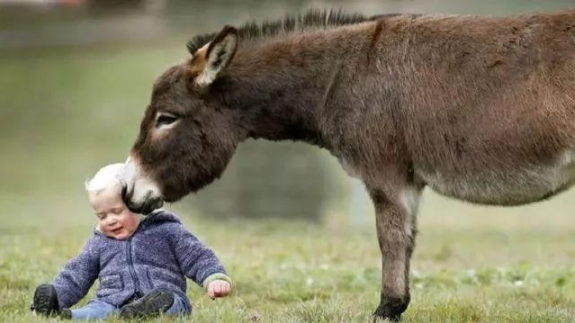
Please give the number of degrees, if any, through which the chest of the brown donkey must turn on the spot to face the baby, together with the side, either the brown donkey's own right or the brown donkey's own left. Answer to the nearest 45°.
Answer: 0° — it already faces them

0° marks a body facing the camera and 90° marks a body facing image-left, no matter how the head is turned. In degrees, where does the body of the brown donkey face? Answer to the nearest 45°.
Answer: approximately 90°
